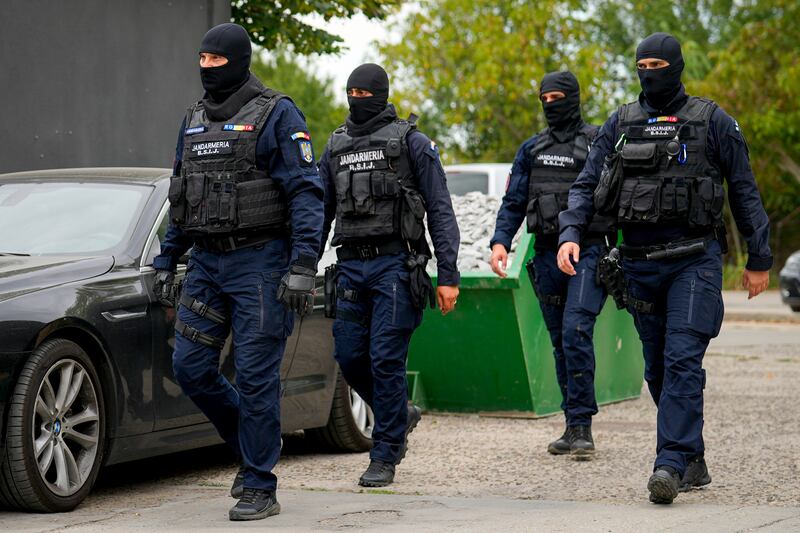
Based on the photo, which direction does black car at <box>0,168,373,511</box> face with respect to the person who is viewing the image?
facing the viewer and to the left of the viewer

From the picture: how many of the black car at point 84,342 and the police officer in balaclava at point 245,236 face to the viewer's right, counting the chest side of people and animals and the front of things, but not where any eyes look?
0

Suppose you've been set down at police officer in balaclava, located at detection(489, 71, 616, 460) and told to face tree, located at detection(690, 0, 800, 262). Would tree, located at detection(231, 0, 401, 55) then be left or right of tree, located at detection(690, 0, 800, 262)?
left

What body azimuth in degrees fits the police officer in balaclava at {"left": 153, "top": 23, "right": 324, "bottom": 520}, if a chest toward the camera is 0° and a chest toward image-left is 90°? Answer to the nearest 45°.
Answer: approximately 45°

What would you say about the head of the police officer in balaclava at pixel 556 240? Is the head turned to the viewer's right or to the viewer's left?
to the viewer's left

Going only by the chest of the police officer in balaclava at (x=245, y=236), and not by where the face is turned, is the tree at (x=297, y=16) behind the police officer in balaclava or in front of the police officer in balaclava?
behind

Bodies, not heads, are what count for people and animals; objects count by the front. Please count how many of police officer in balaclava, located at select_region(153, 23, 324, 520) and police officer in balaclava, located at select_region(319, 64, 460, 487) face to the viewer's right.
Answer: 0

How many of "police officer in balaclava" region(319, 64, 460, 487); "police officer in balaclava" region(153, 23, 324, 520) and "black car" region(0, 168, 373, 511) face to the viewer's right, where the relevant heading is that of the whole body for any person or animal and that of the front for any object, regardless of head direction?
0

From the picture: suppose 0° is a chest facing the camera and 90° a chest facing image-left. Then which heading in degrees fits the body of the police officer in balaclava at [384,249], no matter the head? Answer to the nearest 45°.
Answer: approximately 45°

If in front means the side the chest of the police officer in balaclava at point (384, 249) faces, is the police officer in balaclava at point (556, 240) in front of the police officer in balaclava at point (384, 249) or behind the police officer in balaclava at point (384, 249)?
behind
